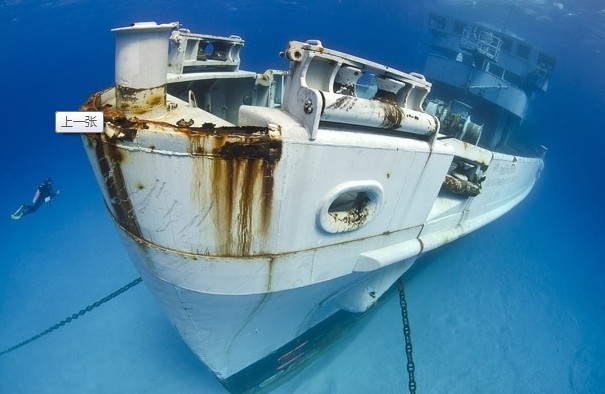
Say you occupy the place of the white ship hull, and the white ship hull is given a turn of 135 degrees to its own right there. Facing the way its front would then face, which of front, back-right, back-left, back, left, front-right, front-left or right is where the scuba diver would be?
front-left

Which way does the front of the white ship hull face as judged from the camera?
facing the viewer and to the left of the viewer
